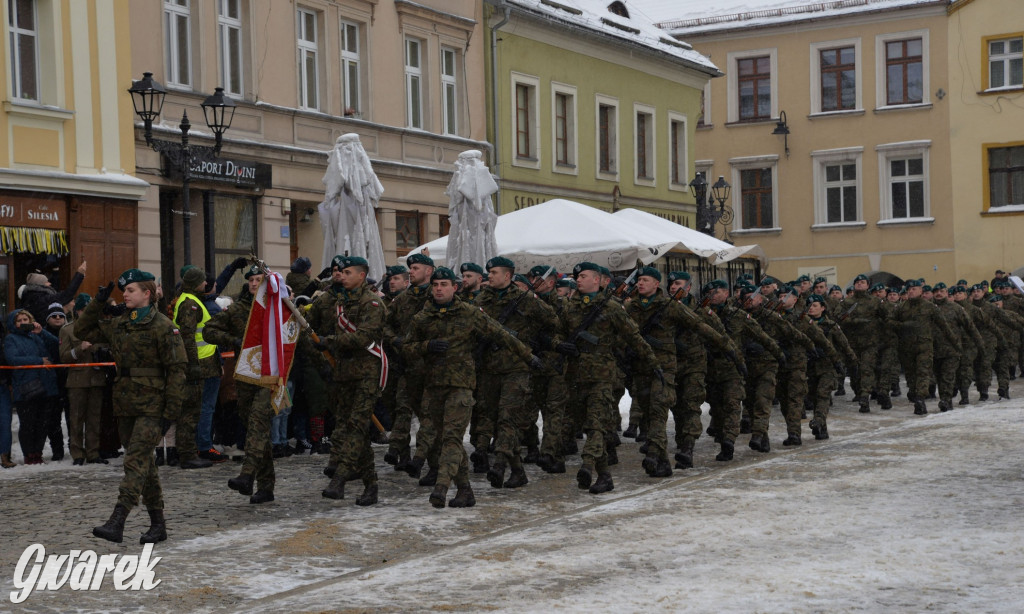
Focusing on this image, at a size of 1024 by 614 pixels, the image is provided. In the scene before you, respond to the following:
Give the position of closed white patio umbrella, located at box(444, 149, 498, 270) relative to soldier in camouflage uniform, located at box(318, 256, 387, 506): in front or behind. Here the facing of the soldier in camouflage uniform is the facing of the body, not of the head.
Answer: behind

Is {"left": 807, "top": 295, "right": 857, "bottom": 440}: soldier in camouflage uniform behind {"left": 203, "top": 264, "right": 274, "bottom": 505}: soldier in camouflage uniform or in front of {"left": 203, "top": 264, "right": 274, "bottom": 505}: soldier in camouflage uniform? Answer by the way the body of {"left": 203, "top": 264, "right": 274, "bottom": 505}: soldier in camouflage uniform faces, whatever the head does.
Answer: behind

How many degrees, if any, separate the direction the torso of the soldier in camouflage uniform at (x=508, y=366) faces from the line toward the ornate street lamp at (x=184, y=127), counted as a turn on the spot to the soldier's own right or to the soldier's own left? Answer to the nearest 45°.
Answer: approximately 90° to the soldier's own right

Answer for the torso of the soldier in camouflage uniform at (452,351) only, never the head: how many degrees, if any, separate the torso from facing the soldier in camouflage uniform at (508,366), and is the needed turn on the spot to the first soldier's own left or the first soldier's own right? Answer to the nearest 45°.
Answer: approximately 180°

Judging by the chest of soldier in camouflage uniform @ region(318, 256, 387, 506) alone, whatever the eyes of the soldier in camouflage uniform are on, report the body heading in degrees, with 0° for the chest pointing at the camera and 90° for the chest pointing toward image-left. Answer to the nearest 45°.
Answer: approximately 45°

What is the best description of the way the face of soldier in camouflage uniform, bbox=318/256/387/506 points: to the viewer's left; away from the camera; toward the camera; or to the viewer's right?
to the viewer's left

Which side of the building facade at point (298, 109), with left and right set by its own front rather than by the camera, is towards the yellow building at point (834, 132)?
left
